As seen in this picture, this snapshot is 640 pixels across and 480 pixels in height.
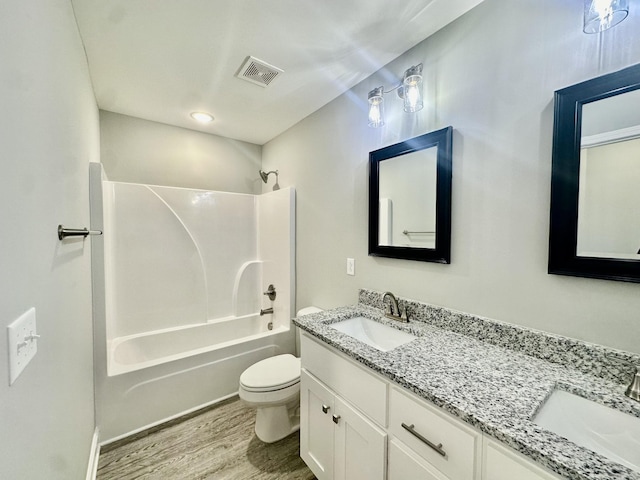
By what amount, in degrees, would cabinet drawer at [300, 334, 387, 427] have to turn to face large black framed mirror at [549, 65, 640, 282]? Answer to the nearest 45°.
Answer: approximately 135° to its left

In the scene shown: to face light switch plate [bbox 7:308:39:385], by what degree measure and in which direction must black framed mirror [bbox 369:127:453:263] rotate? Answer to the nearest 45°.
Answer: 0° — it already faces it

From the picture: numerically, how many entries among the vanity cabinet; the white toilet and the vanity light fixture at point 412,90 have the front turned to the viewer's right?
0

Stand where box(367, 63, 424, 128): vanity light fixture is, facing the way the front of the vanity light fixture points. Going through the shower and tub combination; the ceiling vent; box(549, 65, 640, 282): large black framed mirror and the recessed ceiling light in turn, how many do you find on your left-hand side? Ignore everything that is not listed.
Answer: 1

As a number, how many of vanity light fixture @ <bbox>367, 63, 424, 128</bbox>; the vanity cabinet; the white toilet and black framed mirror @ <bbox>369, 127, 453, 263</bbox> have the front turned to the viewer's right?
0

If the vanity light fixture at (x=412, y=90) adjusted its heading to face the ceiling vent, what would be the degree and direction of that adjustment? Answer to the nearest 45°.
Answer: approximately 45° to its right

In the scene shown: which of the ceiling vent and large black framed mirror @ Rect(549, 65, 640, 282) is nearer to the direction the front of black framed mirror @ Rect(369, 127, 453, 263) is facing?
the ceiling vent

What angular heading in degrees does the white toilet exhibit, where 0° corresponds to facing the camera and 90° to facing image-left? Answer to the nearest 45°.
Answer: approximately 45°

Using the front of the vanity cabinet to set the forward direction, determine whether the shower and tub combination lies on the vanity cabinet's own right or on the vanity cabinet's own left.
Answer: on the vanity cabinet's own right

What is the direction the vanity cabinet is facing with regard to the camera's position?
facing the viewer and to the left of the viewer

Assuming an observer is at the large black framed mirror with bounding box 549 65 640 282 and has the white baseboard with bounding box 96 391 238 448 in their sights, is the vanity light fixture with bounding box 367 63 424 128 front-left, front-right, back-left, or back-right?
front-right

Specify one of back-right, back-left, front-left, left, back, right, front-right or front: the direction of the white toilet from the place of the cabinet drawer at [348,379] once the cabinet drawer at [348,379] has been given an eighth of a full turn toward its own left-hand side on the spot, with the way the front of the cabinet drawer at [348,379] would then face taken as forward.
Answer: back-right

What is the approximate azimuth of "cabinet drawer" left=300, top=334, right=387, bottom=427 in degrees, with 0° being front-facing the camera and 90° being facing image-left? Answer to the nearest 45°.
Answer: approximately 45°

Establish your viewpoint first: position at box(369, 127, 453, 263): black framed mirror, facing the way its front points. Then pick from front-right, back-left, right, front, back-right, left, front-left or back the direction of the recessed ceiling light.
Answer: front-right
